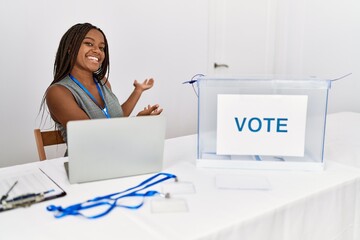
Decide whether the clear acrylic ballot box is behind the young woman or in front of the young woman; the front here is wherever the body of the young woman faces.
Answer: in front

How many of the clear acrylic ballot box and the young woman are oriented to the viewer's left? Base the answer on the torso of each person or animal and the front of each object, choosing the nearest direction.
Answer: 0

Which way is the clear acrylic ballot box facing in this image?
toward the camera

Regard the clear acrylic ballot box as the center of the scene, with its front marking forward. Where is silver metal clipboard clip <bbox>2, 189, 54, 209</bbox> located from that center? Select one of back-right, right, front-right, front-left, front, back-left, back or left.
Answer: front-right

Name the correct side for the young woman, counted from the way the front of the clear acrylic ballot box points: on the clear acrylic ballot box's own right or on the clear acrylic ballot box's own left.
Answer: on the clear acrylic ballot box's own right

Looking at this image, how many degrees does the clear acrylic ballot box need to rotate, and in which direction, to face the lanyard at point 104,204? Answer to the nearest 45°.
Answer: approximately 45° to its right

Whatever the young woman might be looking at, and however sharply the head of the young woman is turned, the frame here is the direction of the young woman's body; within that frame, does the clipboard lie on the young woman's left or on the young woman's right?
on the young woman's right

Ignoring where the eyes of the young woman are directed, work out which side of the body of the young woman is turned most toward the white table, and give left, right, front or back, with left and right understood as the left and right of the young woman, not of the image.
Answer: front

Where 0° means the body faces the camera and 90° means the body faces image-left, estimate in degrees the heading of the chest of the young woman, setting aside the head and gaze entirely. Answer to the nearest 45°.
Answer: approximately 315°

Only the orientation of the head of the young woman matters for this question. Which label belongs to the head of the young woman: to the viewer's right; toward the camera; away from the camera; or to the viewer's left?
toward the camera

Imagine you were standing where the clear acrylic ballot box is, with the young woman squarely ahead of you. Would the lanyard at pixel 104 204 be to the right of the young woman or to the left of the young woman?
left
